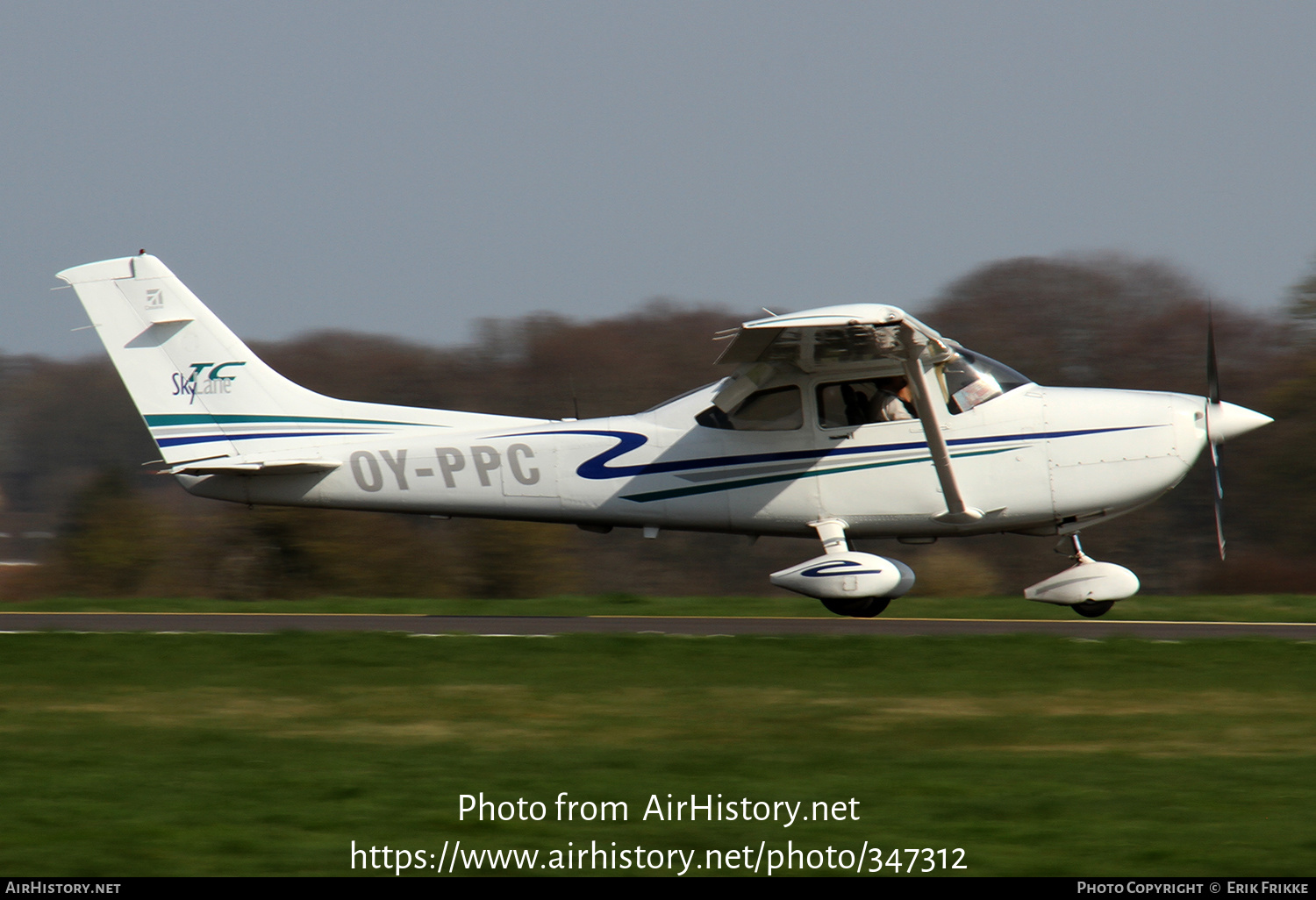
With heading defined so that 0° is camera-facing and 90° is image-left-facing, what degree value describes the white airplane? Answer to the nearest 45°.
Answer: approximately 270°

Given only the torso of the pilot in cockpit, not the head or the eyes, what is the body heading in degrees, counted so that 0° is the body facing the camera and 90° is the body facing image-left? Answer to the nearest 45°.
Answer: approximately 270°
